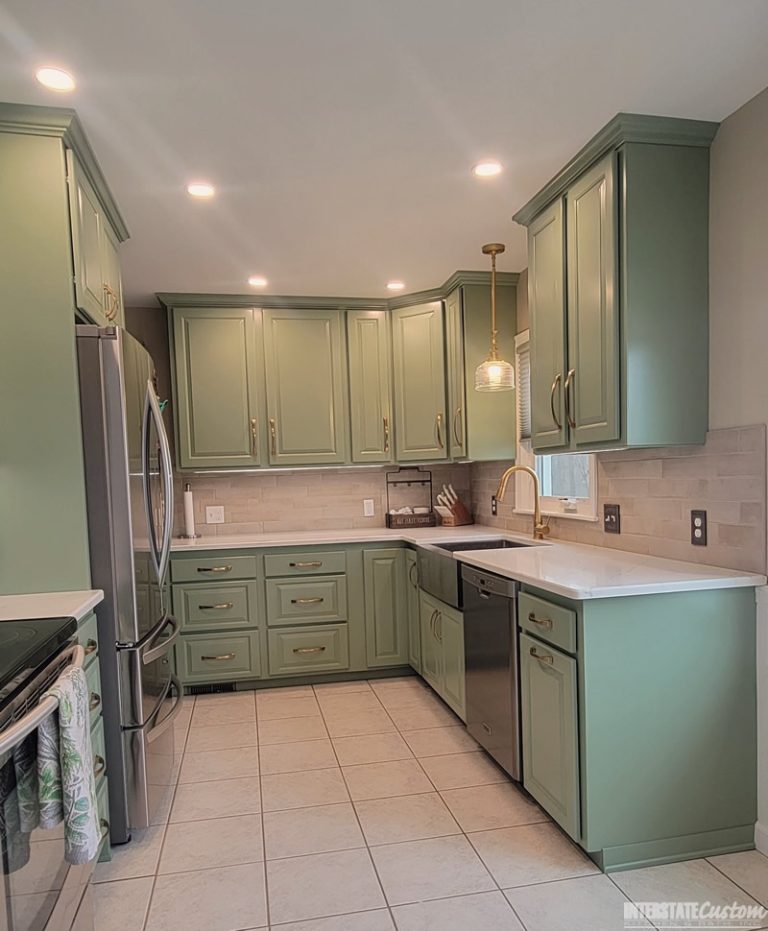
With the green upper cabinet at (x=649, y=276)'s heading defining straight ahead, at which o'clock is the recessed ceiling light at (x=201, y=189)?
The recessed ceiling light is roughly at 1 o'clock from the green upper cabinet.

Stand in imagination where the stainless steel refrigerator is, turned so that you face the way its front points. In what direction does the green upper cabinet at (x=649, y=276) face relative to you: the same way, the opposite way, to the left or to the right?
the opposite way

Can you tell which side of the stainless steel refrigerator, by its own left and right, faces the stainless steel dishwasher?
front

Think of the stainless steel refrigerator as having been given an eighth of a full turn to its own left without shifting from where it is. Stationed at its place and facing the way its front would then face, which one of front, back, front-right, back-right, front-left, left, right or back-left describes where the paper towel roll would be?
front-left

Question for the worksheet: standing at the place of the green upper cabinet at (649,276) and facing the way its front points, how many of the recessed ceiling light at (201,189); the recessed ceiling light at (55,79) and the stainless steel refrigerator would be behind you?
0

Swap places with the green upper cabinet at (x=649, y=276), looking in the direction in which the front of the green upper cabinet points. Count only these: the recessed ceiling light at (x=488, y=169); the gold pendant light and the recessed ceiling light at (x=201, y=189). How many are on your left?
0

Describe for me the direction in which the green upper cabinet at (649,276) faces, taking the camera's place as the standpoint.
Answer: facing the viewer and to the left of the viewer

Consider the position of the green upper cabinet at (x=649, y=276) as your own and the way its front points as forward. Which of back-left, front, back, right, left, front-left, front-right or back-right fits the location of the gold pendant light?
right

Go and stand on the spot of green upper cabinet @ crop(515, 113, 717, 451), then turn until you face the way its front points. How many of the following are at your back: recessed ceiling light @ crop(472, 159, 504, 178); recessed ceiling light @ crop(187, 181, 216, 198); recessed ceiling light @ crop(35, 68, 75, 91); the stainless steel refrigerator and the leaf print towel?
0

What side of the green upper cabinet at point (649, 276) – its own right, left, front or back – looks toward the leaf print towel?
front

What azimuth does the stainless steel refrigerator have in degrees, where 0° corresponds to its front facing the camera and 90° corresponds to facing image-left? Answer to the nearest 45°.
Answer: approximately 270°

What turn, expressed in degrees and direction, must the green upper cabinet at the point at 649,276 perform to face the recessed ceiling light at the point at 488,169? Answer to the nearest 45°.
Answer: approximately 45° to its right

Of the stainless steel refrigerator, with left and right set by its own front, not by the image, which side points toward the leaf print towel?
right

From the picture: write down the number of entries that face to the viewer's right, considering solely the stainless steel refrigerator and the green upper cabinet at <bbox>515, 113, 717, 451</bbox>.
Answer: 1
